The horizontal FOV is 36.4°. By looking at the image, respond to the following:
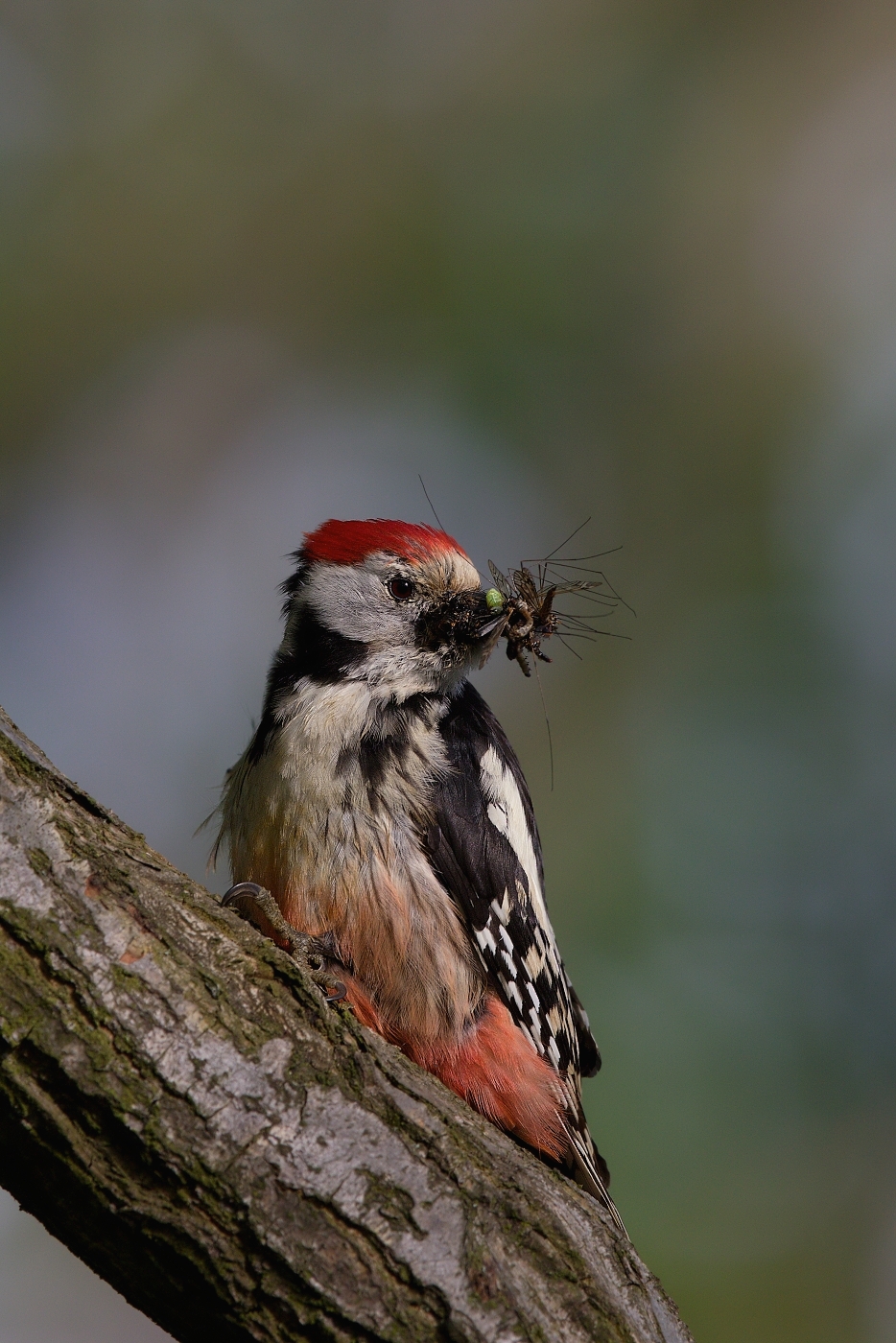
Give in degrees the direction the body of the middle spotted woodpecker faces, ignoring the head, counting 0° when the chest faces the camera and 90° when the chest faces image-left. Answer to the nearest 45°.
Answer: approximately 45°
